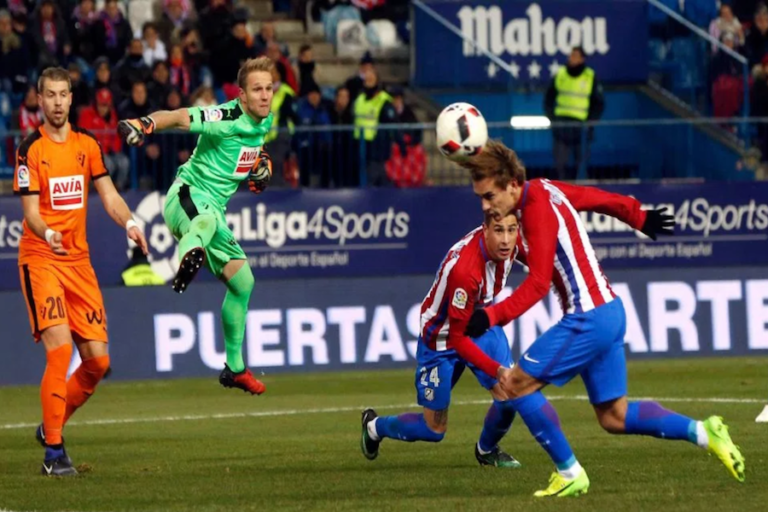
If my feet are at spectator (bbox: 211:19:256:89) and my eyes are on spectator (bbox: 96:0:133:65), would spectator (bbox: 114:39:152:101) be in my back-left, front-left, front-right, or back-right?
front-left

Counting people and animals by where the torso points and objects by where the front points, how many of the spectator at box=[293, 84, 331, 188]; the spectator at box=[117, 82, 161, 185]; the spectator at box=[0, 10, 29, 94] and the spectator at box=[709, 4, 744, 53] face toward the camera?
4

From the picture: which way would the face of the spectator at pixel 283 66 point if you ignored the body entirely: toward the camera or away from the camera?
toward the camera

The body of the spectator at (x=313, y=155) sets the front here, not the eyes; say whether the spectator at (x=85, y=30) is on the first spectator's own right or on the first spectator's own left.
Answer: on the first spectator's own right

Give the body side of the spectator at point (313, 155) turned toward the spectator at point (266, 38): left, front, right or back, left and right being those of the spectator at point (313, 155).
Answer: back

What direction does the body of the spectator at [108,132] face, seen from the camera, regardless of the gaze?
toward the camera

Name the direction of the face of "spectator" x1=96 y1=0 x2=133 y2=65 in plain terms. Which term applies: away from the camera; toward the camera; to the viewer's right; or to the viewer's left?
toward the camera

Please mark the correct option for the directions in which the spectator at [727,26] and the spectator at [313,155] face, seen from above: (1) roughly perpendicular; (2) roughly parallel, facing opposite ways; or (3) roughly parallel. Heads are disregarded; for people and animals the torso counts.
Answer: roughly parallel

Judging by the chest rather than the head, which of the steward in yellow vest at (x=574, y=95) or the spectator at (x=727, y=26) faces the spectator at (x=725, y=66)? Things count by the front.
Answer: the spectator at (x=727, y=26)

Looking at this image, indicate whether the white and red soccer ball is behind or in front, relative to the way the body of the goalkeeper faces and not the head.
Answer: in front

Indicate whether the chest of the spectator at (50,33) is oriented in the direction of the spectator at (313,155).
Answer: no

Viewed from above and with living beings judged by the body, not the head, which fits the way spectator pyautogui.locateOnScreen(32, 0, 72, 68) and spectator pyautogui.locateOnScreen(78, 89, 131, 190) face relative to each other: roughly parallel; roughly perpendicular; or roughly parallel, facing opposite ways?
roughly parallel

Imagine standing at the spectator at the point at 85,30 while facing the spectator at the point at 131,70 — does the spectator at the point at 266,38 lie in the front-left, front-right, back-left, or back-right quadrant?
front-left

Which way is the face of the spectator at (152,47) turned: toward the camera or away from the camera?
toward the camera

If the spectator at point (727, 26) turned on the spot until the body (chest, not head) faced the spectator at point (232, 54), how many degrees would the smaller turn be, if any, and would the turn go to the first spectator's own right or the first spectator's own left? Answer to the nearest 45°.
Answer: approximately 45° to the first spectator's own right

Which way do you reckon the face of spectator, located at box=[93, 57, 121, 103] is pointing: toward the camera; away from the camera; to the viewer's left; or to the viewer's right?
toward the camera

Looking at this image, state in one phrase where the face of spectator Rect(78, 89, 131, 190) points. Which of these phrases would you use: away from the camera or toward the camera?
toward the camera

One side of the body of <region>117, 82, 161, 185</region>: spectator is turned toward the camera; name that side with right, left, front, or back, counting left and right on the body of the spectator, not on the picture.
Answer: front

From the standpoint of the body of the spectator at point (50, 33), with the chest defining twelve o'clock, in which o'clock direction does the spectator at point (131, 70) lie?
the spectator at point (131, 70) is roughly at 10 o'clock from the spectator at point (50, 33).

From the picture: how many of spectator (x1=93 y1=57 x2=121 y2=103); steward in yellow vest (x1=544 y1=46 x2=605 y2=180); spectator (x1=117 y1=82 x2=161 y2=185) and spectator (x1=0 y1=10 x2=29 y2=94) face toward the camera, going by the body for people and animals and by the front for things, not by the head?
4
